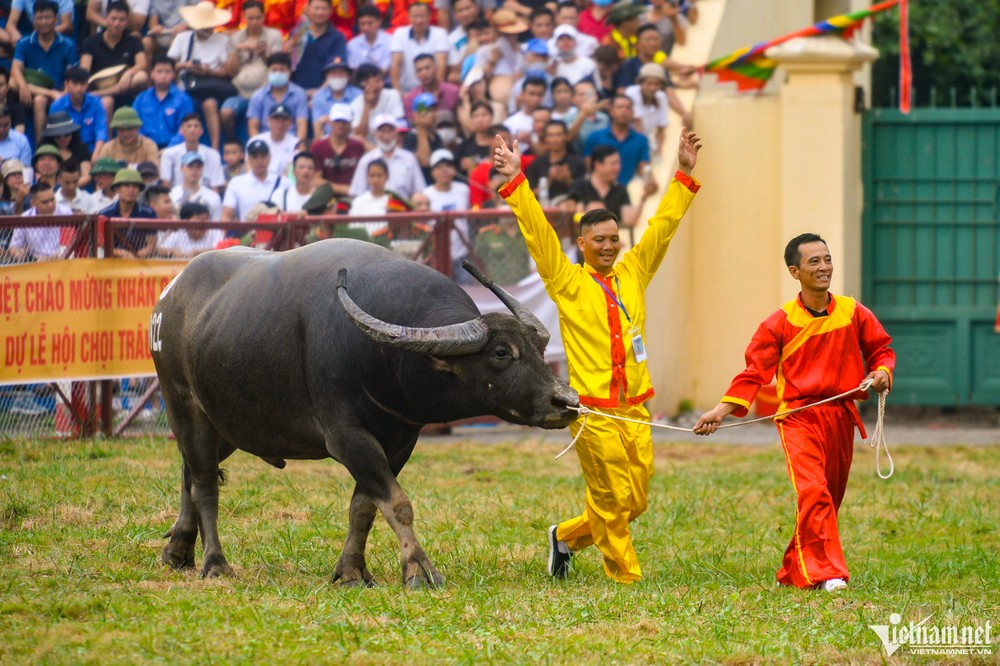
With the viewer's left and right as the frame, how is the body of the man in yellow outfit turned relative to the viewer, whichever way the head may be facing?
facing the viewer and to the right of the viewer

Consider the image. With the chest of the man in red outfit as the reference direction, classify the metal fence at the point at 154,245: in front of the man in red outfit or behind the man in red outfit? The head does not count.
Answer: behind

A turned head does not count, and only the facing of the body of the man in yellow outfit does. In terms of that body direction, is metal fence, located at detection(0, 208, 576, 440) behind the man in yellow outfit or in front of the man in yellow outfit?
behind

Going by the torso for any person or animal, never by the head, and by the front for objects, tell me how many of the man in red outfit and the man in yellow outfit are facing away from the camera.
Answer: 0

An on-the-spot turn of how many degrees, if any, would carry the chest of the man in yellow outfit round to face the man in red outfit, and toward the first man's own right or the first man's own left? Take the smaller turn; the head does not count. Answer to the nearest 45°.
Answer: approximately 45° to the first man's own left

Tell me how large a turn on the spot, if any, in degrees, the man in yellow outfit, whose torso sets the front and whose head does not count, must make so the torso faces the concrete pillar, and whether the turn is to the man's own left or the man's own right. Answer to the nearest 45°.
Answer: approximately 135° to the man's own left

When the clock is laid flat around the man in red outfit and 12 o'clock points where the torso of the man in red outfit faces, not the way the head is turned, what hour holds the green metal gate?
The green metal gate is roughly at 8 o'clock from the man in red outfit.

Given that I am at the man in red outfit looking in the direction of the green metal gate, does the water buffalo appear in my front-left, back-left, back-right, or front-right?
back-left

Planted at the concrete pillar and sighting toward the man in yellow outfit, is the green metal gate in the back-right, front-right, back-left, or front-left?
back-left
